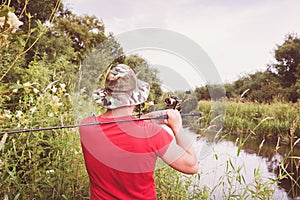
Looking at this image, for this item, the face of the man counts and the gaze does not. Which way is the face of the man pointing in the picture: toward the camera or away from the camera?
away from the camera

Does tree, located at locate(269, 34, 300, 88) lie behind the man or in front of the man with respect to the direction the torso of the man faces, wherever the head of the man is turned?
in front

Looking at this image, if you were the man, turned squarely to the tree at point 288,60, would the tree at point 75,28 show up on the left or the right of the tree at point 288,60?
left

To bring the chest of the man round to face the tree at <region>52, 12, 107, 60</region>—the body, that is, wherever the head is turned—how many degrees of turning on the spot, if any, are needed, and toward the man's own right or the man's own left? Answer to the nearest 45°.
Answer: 0° — they already face it

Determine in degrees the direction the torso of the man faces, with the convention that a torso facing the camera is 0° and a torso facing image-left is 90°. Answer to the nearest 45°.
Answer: approximately 180°
